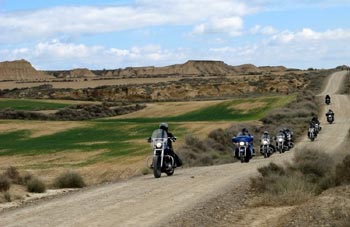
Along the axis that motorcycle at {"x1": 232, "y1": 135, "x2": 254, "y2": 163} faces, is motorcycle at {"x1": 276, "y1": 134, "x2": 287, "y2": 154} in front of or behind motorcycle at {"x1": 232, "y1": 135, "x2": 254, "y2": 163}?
behind

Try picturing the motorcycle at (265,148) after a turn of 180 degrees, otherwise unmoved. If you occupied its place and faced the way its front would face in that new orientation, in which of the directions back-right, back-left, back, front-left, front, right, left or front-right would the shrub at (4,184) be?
back-left

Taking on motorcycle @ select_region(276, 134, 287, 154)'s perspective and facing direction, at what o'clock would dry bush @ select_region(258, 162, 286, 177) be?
The dry bush is roughly at 12 o'clock from the motorcycle.

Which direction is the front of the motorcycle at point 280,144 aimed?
toward the camera

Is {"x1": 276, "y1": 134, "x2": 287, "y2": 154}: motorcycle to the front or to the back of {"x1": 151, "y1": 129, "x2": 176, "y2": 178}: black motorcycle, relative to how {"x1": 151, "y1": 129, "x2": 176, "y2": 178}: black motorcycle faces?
to the back

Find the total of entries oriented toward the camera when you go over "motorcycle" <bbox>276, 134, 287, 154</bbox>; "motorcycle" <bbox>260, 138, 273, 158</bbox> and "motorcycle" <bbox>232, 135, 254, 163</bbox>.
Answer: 3

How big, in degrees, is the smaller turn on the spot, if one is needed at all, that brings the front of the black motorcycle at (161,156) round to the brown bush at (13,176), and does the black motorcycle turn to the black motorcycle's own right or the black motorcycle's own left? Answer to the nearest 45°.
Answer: approximately 45° to the black motorcycle's own right

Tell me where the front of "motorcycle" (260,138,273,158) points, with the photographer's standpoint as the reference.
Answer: facing the viewer

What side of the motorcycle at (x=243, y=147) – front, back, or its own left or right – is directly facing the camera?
front

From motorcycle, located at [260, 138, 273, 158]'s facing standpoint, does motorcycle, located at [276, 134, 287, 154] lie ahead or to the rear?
to the rear

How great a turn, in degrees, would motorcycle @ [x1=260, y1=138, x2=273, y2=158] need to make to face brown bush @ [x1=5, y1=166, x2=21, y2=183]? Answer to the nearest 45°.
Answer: approximately 45° to its right

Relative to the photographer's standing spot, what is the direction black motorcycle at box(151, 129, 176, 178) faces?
facing the viewer and to the left of the viewer
